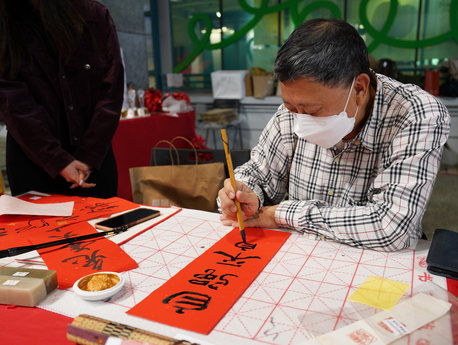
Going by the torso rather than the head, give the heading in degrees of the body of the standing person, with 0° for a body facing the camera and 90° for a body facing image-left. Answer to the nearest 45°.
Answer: approximately 315°

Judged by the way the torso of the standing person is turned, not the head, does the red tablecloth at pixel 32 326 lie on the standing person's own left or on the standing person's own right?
on the standing person's own right

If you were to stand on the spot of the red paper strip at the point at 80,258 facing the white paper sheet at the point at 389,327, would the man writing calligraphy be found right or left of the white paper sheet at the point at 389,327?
left

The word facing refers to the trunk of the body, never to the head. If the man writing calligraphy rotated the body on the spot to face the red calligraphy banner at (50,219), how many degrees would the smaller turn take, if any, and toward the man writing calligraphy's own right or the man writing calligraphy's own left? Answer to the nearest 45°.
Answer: approximately 45° to the man writing calligraphy's own right

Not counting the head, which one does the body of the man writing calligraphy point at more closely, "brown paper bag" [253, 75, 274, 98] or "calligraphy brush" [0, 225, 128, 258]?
the calligraphy brush

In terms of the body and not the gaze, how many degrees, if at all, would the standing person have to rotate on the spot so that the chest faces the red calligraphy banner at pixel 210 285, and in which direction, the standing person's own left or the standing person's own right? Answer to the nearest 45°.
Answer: approximately 45° to the standing person's own right
